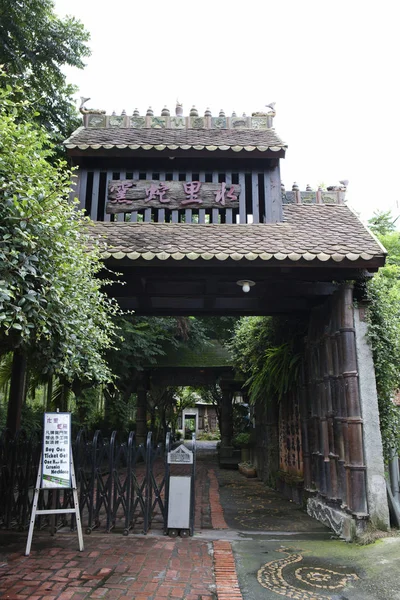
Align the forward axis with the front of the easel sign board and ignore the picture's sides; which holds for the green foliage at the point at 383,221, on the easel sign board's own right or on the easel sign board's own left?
on the easel sign board's own left

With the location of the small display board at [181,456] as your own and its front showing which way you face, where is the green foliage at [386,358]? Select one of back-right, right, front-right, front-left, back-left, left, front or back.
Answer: left

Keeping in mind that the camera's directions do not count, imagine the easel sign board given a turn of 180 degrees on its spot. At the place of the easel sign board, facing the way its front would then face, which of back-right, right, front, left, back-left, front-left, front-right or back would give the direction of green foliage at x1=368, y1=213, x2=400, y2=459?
right

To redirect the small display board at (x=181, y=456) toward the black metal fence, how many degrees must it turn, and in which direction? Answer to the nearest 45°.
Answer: approximately 90° to its right

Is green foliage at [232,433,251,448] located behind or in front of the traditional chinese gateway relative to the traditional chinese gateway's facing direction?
behind

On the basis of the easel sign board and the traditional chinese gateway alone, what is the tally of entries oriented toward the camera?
2

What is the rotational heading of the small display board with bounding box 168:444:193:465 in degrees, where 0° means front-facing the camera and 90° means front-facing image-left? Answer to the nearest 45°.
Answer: approximately 0°

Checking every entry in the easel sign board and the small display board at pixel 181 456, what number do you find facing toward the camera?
2

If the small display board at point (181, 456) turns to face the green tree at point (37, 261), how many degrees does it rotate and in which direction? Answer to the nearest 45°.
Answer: approximately 45° to its right

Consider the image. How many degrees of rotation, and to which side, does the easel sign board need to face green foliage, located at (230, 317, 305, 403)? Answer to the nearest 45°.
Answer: approximately 135° to its left
